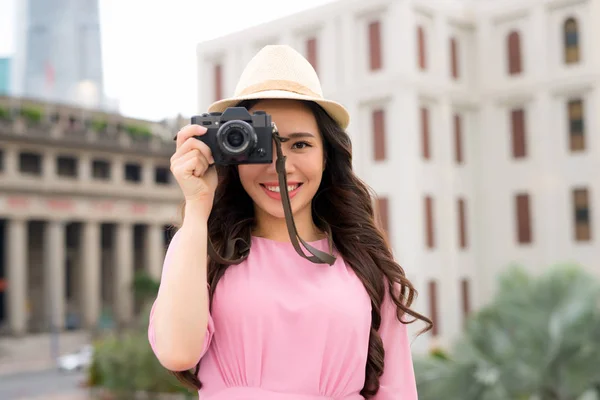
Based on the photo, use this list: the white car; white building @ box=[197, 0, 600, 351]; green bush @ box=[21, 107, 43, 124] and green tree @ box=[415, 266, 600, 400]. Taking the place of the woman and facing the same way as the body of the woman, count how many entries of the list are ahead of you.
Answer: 0

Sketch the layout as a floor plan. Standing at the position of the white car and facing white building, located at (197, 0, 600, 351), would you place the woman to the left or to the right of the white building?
right

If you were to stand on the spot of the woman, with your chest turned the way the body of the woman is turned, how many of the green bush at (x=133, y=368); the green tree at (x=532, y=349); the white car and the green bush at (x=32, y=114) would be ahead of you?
0

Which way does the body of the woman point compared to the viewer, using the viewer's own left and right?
facing the viewer

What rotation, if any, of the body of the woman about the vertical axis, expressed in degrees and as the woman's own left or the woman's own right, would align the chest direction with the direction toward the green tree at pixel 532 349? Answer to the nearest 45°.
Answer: approximately 135° to the woman's own left

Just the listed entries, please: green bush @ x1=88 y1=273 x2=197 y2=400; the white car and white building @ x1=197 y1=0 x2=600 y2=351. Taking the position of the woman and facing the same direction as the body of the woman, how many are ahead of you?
0

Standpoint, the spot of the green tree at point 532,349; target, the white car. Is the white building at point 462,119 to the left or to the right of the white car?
right

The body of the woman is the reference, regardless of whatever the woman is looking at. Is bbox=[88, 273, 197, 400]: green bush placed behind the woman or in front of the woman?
behind

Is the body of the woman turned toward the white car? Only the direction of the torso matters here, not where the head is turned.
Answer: no

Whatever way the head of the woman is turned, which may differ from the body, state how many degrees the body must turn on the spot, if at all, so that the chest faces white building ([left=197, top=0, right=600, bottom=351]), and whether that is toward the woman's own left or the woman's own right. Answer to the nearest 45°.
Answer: approximately 180°

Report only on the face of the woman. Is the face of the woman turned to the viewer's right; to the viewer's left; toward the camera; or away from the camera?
toward the camera

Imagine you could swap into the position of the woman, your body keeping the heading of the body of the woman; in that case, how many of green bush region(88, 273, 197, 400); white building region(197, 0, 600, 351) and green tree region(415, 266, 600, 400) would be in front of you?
0

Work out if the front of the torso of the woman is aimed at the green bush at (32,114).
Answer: no

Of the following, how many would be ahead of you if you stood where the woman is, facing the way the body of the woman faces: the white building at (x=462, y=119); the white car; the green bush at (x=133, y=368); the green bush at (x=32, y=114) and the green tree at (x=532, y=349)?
0
